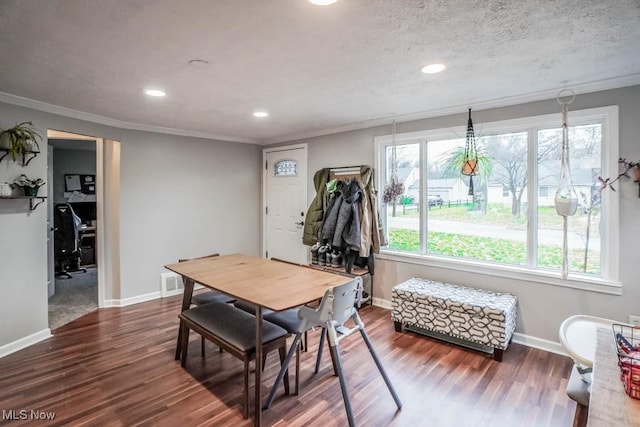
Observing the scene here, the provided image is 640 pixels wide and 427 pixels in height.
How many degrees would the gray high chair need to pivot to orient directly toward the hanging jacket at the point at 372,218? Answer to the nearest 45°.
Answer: approximately 45° to its right

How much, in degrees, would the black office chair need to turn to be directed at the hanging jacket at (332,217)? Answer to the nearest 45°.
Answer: approximately 90° to its right

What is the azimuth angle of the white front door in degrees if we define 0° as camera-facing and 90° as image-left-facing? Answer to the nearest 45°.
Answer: approximately 45°

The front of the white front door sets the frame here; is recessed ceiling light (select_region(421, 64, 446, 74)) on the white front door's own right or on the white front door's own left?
on the white front door's own left

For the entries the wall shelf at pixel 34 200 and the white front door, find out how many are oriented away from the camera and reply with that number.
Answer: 0

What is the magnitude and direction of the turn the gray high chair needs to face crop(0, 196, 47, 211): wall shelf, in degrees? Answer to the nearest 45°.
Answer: approximately 45° to its left

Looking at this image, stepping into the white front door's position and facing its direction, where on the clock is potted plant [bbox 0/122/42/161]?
The potted plant is roughly at 12 o'clock from the white front door.

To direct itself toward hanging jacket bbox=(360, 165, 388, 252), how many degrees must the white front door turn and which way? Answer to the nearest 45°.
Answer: approximately 90° to its left

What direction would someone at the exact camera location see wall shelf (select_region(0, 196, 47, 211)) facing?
facing the viewer and to the right of the viewer

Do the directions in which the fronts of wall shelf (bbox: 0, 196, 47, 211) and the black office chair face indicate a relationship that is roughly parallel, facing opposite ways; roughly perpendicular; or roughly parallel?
roughly perpendicular

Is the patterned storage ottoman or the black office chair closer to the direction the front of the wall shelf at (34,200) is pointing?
the patterned storage ottoman

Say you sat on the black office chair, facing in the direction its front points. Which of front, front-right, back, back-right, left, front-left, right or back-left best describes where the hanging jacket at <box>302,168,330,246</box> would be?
right

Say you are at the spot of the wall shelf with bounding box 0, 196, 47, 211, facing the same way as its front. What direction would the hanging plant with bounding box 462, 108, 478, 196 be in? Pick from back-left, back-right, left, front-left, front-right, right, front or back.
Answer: front

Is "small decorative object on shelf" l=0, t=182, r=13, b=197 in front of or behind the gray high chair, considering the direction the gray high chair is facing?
in front

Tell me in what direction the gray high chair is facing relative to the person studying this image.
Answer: facing away from the viewer and to the left of the viewer

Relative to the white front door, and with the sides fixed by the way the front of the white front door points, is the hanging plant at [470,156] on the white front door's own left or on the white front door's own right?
on the white front door's own left

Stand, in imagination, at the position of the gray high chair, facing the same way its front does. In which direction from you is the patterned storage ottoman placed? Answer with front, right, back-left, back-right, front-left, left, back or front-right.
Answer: right
